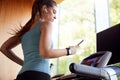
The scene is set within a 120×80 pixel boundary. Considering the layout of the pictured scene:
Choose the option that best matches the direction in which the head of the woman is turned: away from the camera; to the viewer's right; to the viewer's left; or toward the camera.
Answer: to the viewer's right

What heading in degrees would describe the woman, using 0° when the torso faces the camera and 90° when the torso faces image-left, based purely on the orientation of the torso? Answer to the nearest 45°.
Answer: approximately 225°
